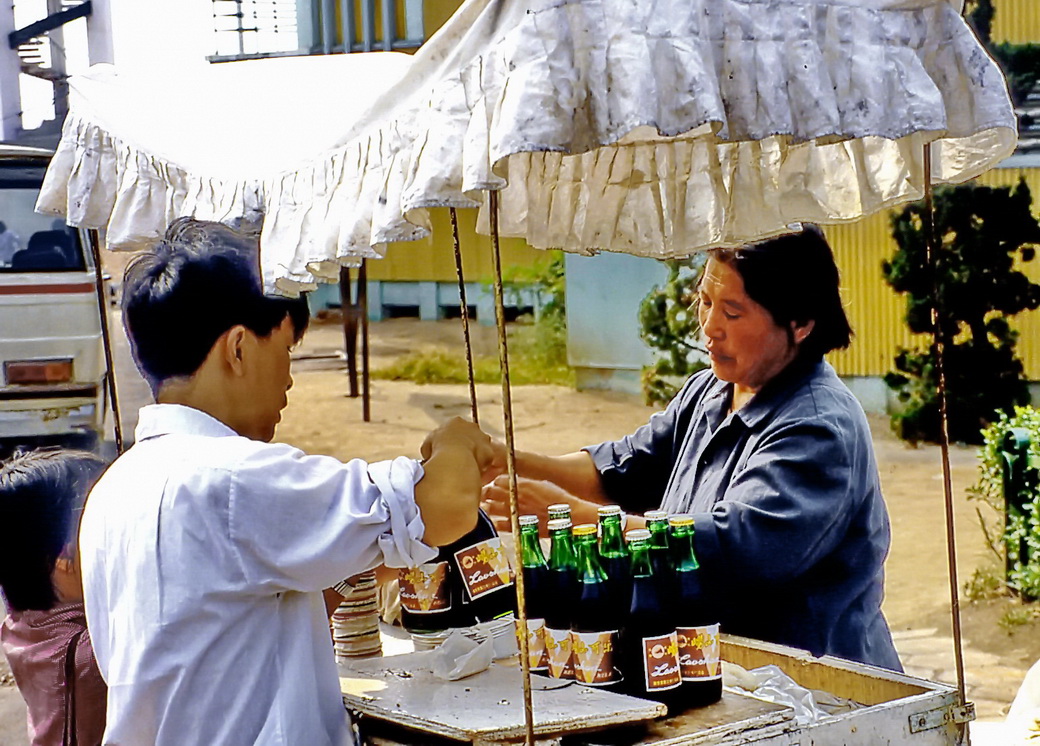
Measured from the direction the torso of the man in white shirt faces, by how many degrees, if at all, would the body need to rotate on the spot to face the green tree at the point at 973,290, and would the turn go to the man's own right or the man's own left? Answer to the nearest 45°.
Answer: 0° — they already face it

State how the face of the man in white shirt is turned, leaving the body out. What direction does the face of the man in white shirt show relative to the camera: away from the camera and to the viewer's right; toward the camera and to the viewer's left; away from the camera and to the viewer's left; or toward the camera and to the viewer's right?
away from the camera and to the viewer's right

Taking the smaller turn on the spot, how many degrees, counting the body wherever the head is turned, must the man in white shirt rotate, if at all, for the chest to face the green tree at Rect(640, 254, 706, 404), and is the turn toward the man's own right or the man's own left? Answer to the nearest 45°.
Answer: approximately 45° to the man's own left

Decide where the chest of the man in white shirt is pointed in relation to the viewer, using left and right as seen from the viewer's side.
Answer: facing away from the viewer and to the right of the viewer
